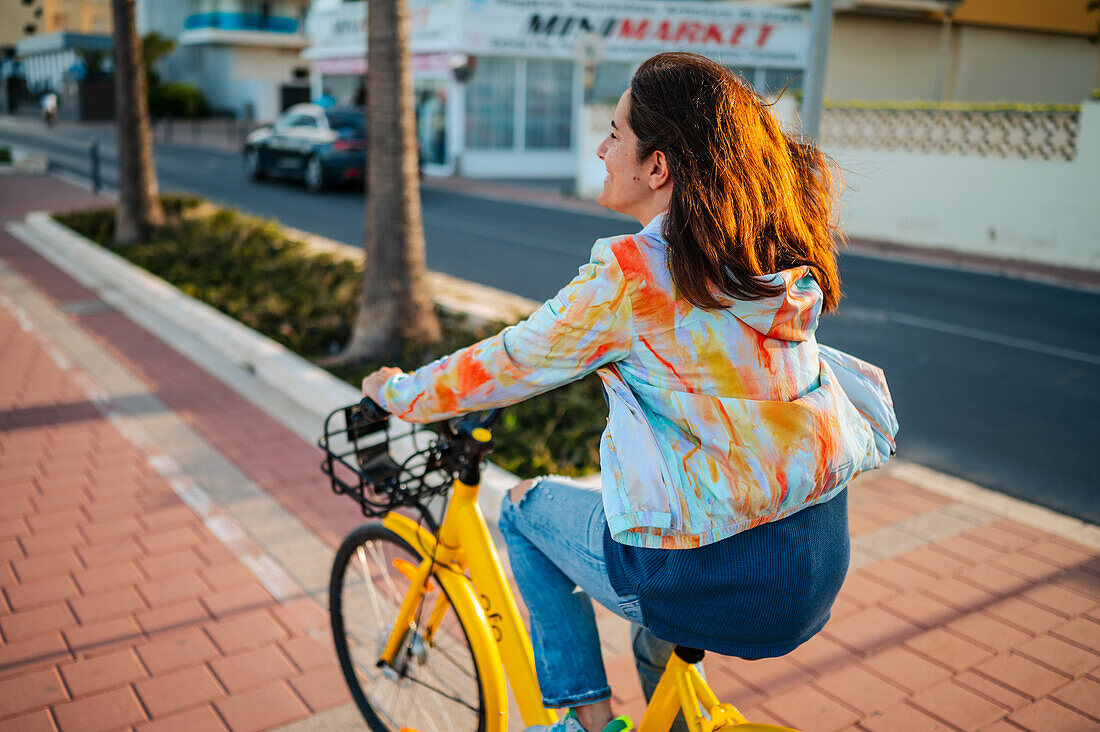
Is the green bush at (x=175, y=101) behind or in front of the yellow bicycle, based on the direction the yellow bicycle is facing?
in front

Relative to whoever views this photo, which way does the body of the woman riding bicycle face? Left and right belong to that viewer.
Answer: facing away from the viewer and to the left of the viewer

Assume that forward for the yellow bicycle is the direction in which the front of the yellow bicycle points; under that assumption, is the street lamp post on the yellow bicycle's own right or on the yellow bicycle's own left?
on the yellow bicycle's own right

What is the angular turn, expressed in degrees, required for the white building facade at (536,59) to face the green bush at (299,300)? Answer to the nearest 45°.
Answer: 0° — it already faces it

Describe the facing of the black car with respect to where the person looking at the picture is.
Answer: facing away from the viewer and to the left of the viewer

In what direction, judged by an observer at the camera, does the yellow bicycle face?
facing away from the viewer and to the left of the viewer

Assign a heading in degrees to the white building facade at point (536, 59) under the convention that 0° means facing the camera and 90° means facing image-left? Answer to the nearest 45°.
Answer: approximately 0°

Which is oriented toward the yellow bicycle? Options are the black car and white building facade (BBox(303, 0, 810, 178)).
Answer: the white building facade

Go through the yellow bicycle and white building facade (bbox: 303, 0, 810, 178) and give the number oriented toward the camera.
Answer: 1

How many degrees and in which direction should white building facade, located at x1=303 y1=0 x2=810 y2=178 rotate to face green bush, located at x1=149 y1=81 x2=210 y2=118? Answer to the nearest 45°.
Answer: approximately 135° to its right

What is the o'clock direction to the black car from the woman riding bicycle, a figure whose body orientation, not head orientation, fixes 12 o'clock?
The black car is roughly at 1 o'clock from the woman riding bicycle.

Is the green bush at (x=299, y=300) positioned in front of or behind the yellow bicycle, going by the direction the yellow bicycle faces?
in front

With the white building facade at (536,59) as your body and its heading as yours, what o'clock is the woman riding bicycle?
The woman riding bicycle is roughly at 12 o'clock from the white building facade.
